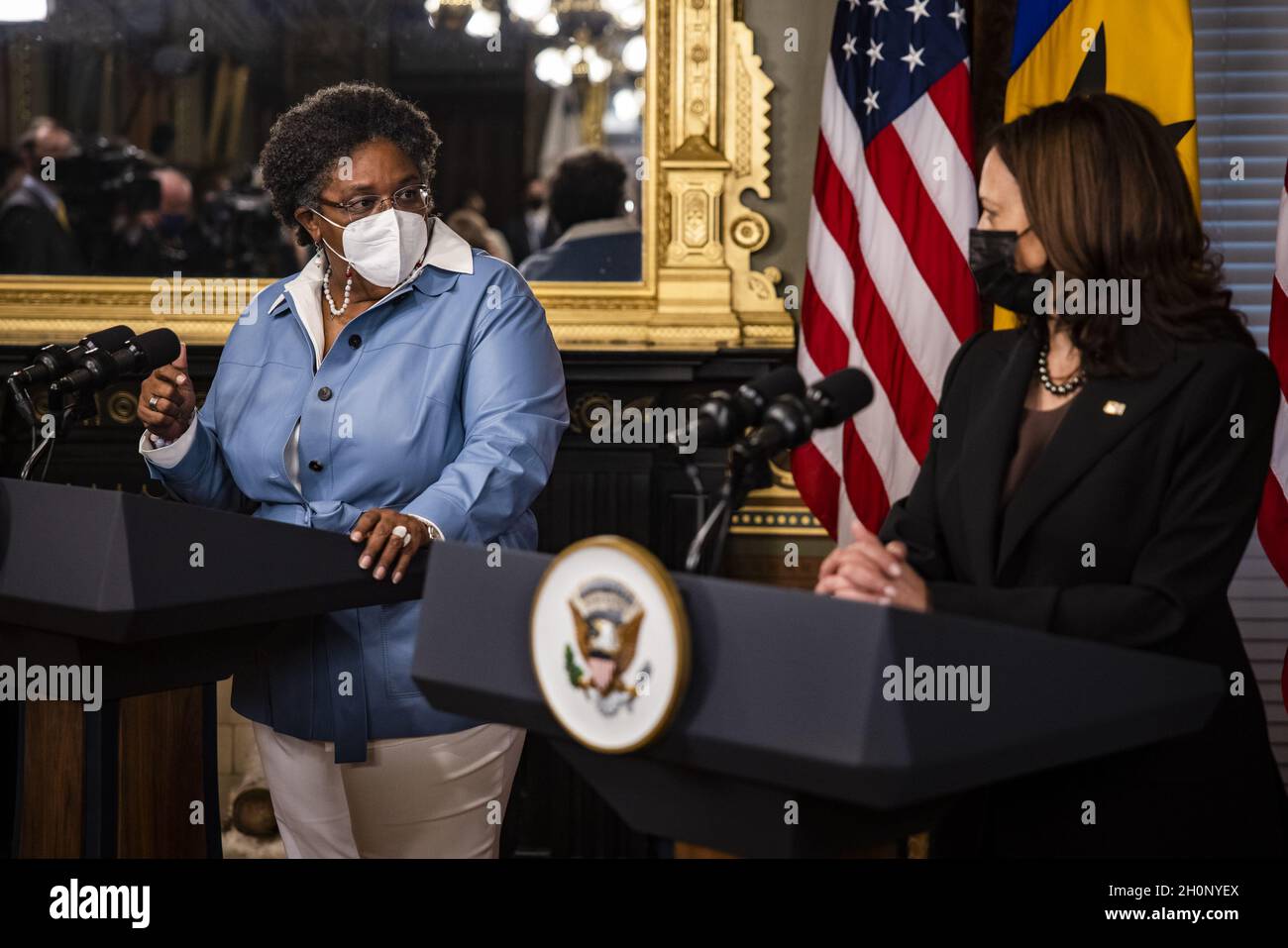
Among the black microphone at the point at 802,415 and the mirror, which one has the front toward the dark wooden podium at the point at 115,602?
the mirror

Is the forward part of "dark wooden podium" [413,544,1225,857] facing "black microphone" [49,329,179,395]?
no

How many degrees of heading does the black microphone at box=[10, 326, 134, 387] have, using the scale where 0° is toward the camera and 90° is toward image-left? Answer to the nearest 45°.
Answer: approximately 225°

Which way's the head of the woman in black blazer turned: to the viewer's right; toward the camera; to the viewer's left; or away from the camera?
to the viewer's left

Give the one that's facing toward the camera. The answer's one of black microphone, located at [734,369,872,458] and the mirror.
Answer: the mirror

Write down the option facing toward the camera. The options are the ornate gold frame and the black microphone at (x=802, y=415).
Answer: the ornate gold frame

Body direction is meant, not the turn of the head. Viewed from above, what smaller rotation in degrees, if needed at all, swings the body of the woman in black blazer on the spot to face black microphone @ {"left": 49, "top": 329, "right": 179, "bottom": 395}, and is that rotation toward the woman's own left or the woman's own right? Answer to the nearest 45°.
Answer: approximately 45° to the woman's own right

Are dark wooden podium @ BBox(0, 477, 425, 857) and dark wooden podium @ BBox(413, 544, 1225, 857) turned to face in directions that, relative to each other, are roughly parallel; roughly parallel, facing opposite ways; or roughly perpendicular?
roughly parallel

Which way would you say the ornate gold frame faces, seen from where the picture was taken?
facing the viewer

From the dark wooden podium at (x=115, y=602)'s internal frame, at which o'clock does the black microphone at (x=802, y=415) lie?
The black microphone is roughly at 9 o'clock from the dark wooden podium.

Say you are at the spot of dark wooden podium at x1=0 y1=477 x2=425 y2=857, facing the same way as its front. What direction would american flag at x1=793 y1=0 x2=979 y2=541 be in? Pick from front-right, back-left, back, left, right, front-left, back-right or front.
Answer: back

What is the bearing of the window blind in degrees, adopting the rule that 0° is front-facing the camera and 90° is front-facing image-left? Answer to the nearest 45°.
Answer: approximately 0°

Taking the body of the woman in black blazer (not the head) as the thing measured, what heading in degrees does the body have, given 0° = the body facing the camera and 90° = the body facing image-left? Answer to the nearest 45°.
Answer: approximately 45°

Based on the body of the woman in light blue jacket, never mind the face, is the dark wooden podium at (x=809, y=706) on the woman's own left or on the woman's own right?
on the woman's own left

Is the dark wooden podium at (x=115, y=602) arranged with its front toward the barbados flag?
no

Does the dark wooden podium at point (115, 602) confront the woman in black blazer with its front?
no
